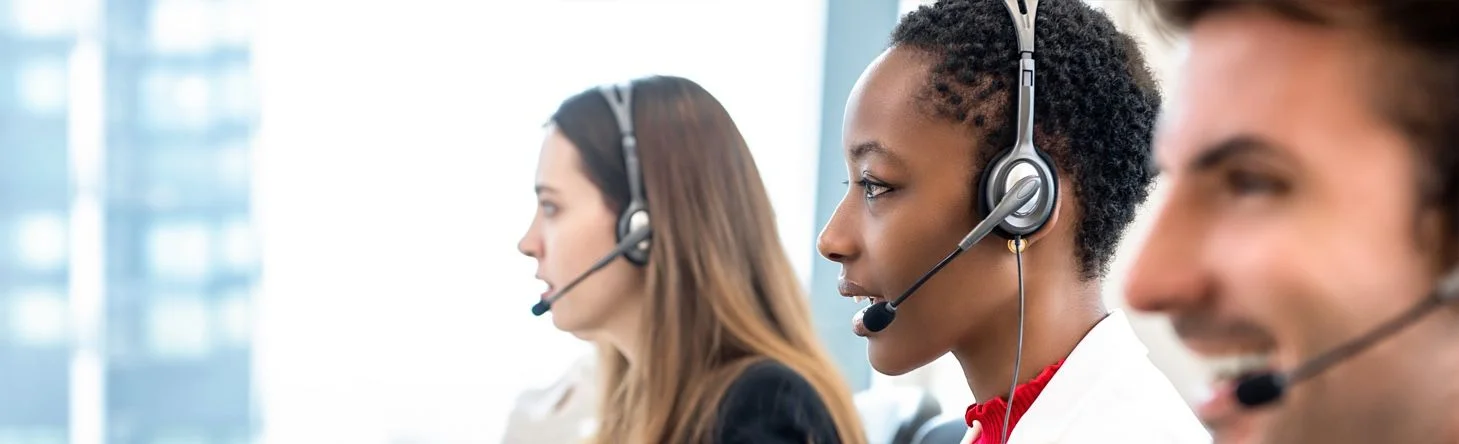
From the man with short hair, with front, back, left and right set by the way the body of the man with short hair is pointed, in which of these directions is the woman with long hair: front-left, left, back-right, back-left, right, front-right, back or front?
front-right

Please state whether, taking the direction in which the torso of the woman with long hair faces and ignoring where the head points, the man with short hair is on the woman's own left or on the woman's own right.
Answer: on the woman's own left

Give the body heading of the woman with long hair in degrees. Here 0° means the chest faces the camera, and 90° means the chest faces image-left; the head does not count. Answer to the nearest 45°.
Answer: approximately 90°

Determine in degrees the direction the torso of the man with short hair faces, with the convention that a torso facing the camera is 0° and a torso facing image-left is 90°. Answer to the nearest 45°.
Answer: approximately 90°

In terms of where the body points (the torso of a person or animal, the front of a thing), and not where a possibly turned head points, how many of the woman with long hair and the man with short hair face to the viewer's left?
2

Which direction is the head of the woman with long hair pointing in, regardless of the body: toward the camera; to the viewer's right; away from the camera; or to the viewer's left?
to the viewer's left
